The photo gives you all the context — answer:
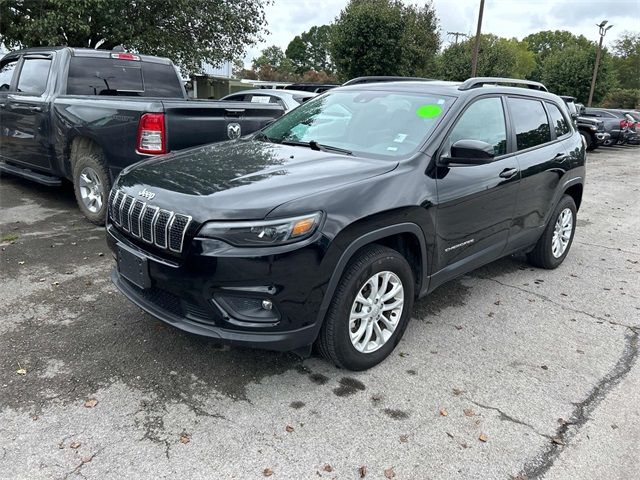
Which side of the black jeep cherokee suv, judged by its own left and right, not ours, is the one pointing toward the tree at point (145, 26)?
right

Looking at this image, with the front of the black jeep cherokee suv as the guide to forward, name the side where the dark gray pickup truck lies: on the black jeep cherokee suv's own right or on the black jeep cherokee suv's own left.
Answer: on the black jeep cherokee suv's own right

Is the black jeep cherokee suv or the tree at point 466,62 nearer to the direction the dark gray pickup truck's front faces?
the tree

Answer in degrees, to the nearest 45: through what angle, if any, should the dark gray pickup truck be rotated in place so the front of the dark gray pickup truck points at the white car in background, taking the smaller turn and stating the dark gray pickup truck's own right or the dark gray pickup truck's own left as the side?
approximately 90° to the dark gray pickup truck's own right

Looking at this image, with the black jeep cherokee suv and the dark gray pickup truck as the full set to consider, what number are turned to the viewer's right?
0

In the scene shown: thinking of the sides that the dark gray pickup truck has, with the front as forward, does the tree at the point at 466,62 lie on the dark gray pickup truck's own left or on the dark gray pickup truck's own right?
on the dark gray pickup truck's own right

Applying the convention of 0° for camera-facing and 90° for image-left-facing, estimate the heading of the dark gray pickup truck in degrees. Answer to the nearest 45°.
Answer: approximately 135°

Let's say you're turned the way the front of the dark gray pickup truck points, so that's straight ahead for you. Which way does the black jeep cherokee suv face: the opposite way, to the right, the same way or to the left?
to the left

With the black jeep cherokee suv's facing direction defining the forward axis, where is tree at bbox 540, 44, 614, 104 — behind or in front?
behind

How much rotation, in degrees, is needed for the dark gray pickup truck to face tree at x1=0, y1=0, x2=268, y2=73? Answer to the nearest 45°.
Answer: approximately 45° to its right

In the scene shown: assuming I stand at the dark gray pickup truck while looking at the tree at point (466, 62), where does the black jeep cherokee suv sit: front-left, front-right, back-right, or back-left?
back-right

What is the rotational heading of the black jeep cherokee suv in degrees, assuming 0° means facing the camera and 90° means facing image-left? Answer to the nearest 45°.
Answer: approximately 45°
